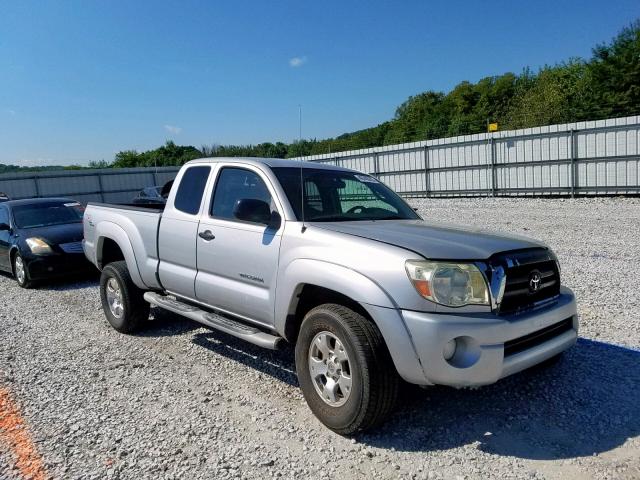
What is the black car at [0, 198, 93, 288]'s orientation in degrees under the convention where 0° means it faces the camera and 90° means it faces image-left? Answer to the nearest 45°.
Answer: approximately 315°

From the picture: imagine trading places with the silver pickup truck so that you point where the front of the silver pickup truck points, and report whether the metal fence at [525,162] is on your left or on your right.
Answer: on your left

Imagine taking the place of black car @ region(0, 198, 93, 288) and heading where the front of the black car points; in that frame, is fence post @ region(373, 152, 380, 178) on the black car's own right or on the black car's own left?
on the black car's own left

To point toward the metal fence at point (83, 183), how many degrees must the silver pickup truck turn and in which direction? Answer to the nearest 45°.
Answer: approximately 180°

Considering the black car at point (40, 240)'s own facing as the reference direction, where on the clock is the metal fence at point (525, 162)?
The metal fence is roughly at 10 o'clock from the black car.

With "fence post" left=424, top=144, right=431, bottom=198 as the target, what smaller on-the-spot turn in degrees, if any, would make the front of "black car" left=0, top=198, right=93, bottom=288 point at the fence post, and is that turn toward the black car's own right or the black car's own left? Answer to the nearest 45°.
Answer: approximately 90° to the black car's own left

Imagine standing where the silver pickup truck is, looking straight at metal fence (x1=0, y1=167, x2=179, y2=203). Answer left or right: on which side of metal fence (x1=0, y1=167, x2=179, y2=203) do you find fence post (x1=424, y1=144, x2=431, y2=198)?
right

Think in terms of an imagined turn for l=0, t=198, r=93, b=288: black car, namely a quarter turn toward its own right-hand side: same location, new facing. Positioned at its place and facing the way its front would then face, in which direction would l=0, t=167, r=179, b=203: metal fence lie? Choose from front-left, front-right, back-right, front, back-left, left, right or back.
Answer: back-right

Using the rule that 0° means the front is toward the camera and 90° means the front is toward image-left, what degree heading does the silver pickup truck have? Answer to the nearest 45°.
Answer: approximately 315°

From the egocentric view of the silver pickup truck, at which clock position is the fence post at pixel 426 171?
The fence post is roughly at 8 o'clock from the silver pickup truck.

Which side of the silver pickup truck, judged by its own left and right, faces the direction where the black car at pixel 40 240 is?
back
